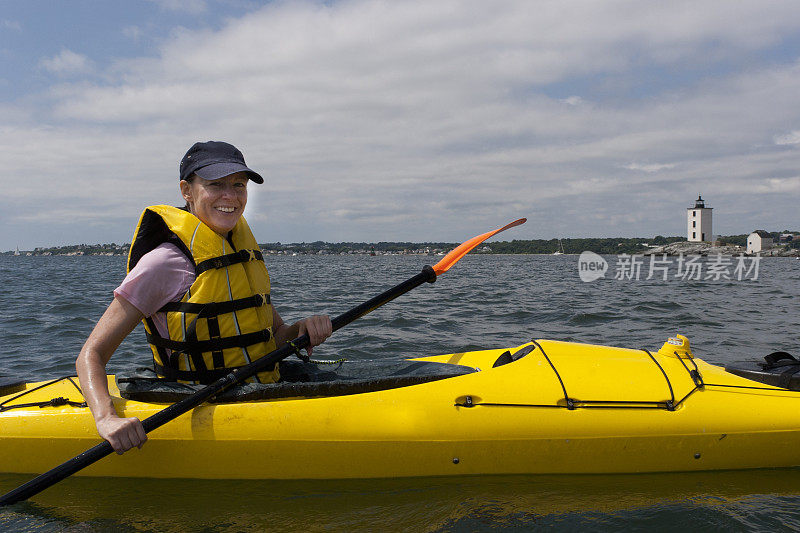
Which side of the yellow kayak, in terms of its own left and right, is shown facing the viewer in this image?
right

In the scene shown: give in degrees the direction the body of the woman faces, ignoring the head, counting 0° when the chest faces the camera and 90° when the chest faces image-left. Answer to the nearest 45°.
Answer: approximately 315°
